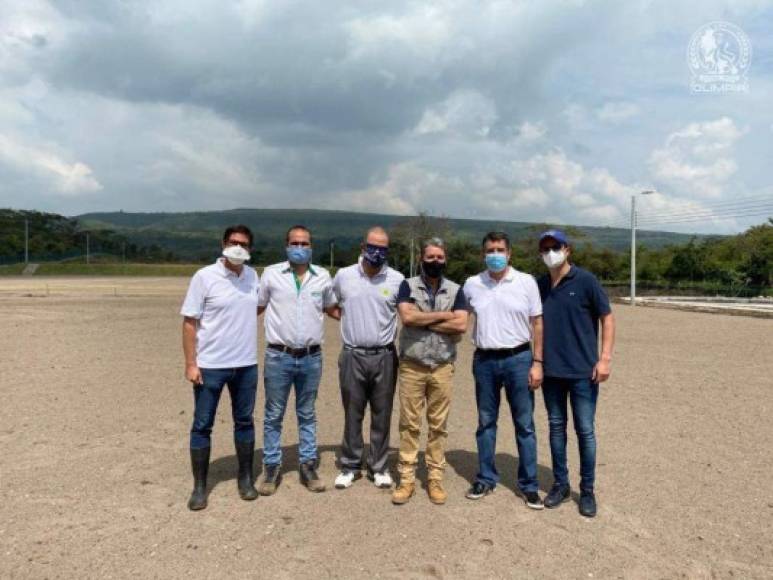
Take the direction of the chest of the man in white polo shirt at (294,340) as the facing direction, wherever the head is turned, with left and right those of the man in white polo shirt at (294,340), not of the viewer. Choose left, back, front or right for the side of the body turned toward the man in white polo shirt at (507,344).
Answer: left

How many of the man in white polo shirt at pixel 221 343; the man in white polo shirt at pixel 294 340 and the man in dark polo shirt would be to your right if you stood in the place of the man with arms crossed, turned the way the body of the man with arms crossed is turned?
2

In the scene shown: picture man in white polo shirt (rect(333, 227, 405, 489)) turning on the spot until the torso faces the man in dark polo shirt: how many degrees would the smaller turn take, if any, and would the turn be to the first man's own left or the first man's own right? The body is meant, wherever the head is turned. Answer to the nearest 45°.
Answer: approximately 90° to the first man's own left

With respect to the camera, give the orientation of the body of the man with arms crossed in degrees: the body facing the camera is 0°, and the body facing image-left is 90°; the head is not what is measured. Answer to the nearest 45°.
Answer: approximately 0°

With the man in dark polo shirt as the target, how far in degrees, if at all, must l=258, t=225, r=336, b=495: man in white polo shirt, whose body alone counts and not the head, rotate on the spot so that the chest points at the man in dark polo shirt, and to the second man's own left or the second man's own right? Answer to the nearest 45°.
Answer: approximately 90° to the second man's own left
